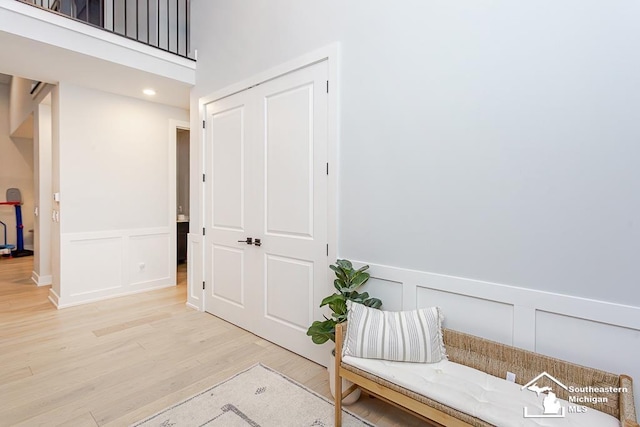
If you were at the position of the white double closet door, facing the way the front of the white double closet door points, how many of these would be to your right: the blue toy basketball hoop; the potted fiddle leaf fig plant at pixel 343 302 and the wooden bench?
1

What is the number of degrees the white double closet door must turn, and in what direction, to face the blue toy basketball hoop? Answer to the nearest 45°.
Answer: approximately 90° to its right

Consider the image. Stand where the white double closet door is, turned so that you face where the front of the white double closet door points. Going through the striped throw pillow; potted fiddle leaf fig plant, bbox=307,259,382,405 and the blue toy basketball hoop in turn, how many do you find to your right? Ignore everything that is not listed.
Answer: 1

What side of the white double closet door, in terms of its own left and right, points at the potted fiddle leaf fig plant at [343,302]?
left

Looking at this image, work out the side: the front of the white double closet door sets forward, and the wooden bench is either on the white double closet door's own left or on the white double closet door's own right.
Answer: on the white double closet door's own left

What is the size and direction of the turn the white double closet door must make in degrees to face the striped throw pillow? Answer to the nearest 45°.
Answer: approximately 90° to its left
